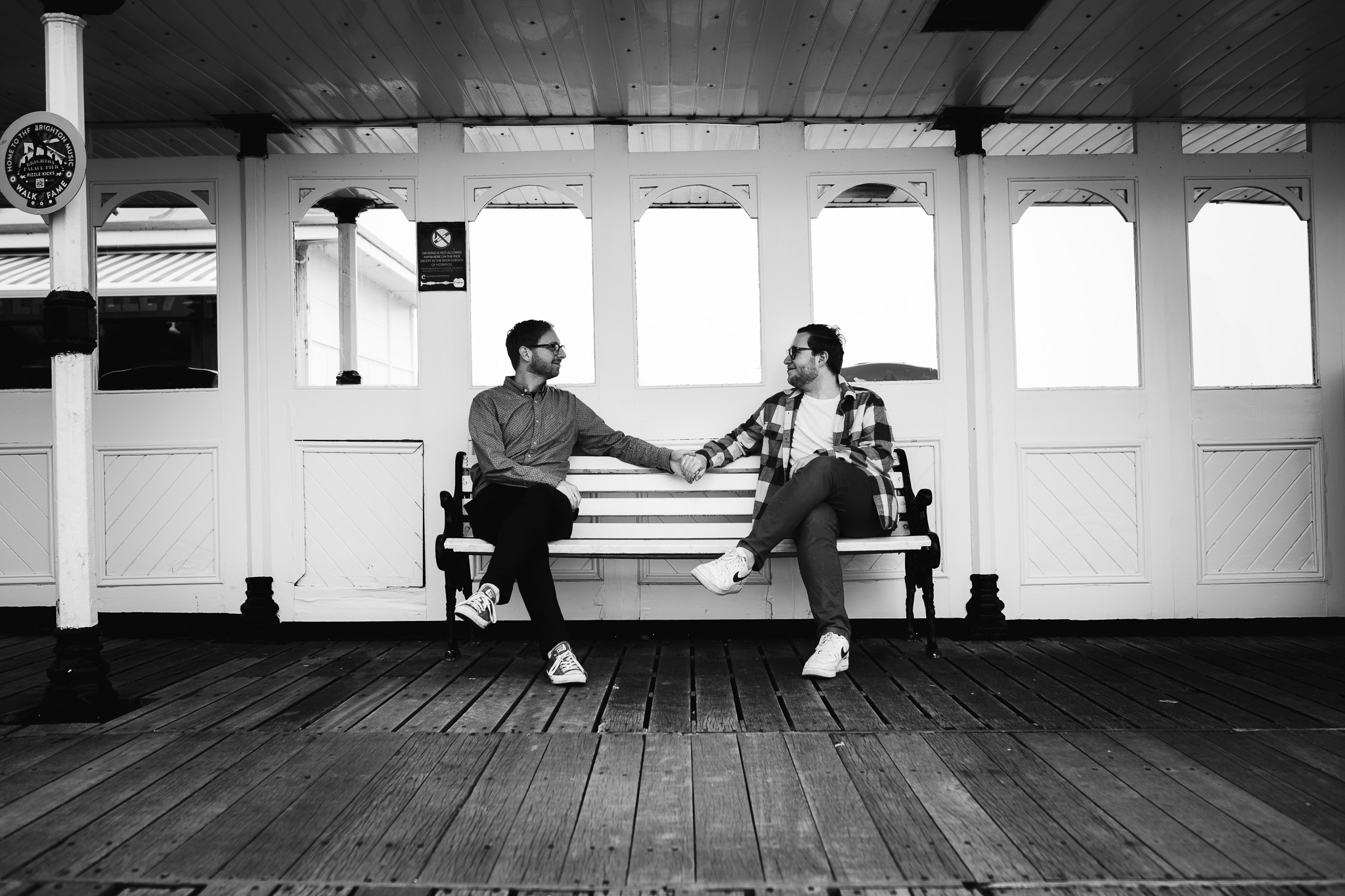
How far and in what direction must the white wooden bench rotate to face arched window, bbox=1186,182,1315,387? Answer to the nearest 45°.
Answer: approximately 90° to its left

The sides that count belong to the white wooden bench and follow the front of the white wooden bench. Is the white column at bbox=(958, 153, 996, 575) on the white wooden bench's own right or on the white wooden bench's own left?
on the white wooden bench's own left

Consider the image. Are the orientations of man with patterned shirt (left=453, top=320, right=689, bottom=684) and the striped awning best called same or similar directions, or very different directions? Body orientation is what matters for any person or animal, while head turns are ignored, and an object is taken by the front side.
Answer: same or similar directions

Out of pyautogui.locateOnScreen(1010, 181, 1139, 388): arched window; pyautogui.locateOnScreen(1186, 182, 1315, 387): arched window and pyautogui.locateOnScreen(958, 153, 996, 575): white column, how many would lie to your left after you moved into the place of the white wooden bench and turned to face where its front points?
3

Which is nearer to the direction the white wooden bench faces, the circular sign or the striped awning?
the circular sign

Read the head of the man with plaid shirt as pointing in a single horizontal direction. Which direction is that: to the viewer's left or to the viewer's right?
to the viewer's left

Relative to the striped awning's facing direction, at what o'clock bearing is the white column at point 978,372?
The white column is roughly at 10 o'clock from the striped awning.

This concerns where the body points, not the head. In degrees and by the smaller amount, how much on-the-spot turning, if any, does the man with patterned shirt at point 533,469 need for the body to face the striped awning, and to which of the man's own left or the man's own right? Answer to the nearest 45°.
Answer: approximately 135° to the man's own right

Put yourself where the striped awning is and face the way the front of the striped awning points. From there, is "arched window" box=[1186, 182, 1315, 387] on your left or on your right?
on your left

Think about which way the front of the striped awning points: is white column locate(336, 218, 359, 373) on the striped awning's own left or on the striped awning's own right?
on the striped awning's own left

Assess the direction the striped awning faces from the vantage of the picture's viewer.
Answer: facing the viewer

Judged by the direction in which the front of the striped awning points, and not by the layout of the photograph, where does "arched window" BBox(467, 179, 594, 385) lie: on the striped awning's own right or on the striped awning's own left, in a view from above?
on the striped awning's own left

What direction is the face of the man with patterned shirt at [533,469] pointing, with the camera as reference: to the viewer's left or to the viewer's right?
to the viewer's right

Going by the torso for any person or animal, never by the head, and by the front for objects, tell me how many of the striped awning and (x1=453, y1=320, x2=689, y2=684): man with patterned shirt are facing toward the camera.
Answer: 2

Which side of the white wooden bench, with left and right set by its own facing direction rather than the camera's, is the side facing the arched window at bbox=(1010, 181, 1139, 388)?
left

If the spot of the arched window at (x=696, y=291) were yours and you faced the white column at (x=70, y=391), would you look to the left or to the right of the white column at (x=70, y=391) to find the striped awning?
right

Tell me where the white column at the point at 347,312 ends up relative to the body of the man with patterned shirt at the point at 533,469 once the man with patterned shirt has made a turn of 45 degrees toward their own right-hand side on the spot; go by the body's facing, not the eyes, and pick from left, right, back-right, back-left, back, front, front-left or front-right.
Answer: right
